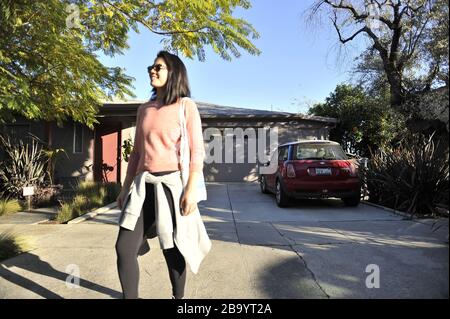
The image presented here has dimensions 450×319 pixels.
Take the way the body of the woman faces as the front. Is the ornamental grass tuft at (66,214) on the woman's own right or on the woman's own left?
on the woman's own right

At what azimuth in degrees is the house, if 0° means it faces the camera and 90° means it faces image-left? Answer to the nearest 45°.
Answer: approximately 0°

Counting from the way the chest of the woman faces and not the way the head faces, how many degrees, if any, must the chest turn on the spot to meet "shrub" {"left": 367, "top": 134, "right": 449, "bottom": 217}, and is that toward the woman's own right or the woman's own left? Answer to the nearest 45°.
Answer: approximately 180°

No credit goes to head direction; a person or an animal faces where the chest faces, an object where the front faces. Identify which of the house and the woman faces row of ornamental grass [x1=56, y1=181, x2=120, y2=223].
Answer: the house

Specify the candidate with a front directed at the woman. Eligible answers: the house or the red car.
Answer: the house

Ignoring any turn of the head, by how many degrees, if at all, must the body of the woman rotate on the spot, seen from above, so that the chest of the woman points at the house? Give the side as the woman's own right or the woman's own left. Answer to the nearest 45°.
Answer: approximately 135° to the woman's own right

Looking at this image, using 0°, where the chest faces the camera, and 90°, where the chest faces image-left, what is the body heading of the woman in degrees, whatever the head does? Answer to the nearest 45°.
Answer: approximately 45°

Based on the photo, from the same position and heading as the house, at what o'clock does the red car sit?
The red car is roughly at 11 o'clock from the house.

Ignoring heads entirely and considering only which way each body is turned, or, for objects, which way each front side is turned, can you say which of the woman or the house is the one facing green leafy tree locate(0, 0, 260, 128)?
the house

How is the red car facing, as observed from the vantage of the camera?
facing away from the viewer and to the left of the viewer

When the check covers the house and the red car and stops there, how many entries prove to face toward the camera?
1

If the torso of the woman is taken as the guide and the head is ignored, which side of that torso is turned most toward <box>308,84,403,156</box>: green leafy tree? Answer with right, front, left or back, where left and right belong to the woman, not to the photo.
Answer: back
